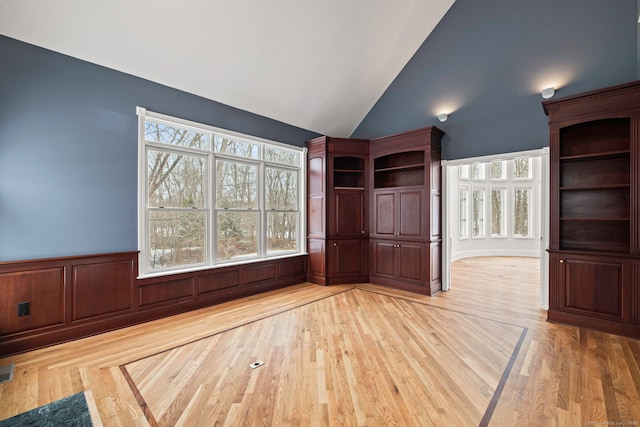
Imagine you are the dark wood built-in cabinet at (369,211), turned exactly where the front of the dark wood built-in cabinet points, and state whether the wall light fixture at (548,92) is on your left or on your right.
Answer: on your left

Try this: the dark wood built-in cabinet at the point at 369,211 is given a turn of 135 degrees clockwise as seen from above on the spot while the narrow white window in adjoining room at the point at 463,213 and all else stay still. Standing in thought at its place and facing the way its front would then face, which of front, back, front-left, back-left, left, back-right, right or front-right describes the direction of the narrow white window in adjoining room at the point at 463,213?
right

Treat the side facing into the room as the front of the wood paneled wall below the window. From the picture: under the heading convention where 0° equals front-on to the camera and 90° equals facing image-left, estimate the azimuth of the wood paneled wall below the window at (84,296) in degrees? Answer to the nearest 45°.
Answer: approximately 315°

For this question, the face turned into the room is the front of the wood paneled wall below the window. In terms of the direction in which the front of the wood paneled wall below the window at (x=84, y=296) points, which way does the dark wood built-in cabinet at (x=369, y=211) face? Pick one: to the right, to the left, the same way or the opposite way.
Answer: to the right

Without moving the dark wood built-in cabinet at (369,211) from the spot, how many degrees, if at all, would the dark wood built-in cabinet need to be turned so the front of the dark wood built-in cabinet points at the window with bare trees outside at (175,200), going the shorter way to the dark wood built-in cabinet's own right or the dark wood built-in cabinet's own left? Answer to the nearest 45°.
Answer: approximately 45° to the dark wood built-in cabinet's own right
